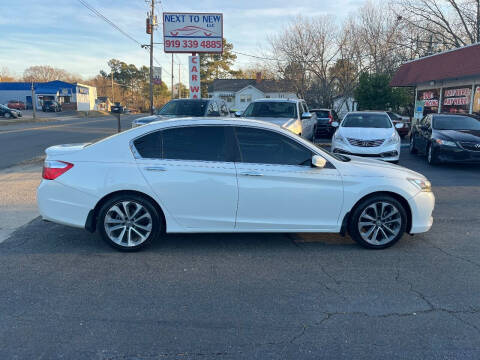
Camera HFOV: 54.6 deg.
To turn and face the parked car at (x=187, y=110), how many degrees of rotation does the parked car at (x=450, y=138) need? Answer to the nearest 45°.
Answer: approximately 135° to its right

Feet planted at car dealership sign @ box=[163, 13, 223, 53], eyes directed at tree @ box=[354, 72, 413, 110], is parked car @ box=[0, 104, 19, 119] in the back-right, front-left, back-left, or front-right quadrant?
back-left

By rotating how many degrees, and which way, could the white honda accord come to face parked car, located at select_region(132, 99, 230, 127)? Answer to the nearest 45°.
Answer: approximately 90° to its left

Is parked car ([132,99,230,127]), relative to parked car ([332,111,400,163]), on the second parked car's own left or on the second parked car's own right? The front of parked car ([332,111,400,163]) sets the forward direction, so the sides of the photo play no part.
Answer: on the second parked car's own right

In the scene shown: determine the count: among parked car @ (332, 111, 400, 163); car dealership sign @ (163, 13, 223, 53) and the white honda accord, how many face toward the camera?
2

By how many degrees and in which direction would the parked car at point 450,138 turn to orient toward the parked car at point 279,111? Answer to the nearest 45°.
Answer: approximately 135° to its right

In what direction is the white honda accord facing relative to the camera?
to the viewer's right

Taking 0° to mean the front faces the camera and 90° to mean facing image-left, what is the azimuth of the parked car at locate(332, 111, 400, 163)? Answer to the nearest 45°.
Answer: approximately 0°

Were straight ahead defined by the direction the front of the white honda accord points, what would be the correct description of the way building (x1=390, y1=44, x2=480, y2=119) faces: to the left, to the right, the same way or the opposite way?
the opposite way

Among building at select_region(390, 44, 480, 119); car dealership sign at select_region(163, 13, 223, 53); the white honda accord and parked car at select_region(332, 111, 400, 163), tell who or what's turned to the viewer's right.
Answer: the white honda accord
